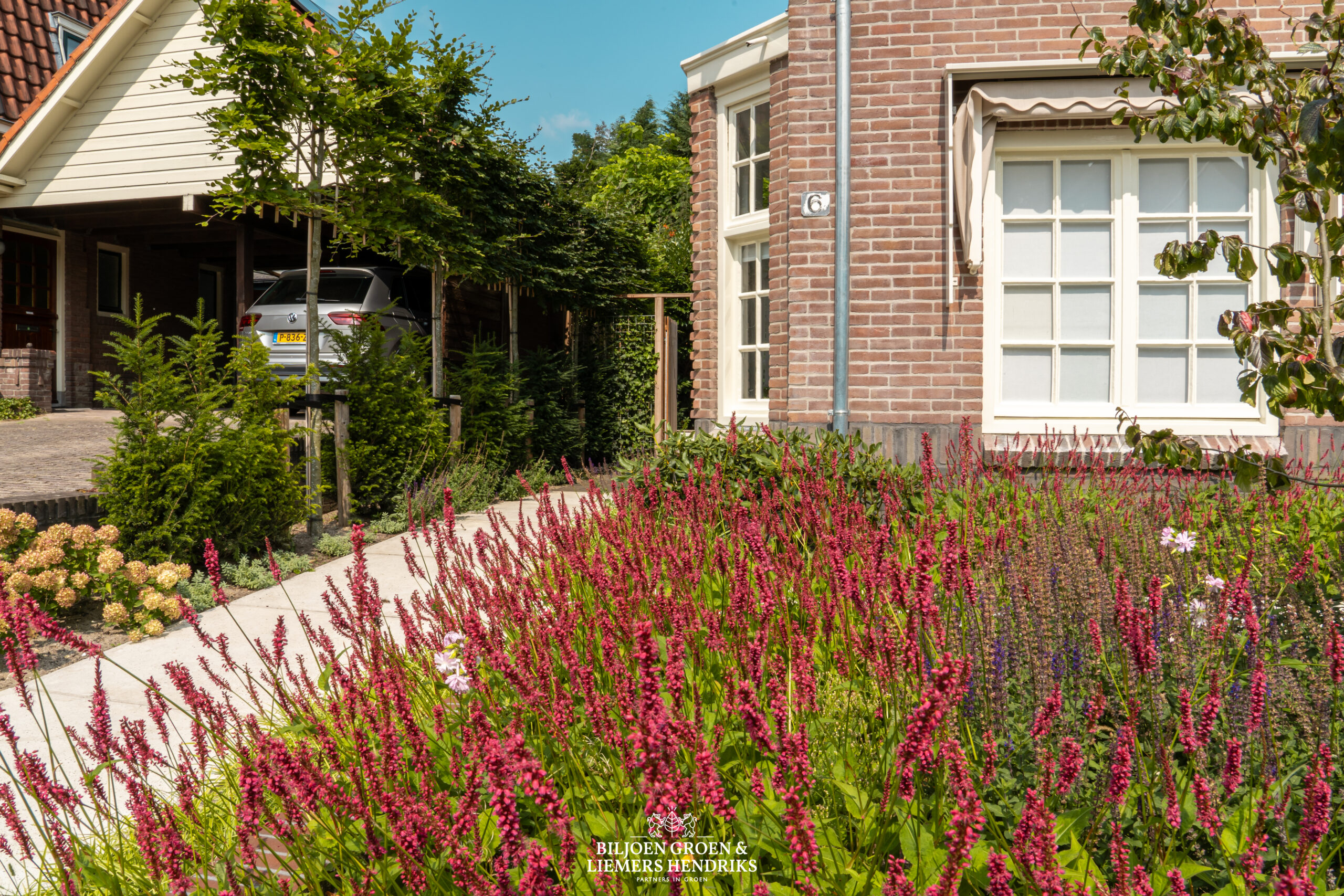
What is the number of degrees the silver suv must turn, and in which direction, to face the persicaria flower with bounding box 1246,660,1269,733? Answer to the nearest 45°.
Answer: approximately 135° to its right

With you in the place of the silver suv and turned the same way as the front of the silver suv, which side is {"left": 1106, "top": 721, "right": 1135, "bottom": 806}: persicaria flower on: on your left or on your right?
on your right

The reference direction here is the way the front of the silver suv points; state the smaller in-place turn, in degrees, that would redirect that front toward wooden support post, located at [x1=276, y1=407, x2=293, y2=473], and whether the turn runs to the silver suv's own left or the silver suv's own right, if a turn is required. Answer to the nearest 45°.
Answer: approximately 135° to the silver suv's own right

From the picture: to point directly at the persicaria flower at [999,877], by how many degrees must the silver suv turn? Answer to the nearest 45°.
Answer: approximately 135° to its right

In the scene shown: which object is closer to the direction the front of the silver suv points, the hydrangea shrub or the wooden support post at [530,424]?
the wooden support post

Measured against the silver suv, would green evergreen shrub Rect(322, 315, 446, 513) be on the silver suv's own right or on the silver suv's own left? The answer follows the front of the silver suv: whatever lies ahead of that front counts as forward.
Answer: on the silver suv's own right

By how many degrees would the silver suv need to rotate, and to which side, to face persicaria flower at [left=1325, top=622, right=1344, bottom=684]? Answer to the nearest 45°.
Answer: approximately 135° to its right

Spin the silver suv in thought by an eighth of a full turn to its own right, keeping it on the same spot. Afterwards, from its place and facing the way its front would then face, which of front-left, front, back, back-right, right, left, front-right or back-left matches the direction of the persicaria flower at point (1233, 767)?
right

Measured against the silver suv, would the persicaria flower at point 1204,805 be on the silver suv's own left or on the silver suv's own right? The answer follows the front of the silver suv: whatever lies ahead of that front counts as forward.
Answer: on the silver suv's own right

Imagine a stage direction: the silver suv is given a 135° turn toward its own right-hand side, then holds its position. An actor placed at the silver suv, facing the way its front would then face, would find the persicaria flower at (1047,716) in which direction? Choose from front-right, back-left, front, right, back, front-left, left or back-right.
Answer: front

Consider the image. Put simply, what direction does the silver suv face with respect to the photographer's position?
facing away from the viewer and to the right of the viewer

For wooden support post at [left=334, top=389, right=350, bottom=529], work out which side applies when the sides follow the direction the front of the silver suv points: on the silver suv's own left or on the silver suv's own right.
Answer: on the silver suv's own right
